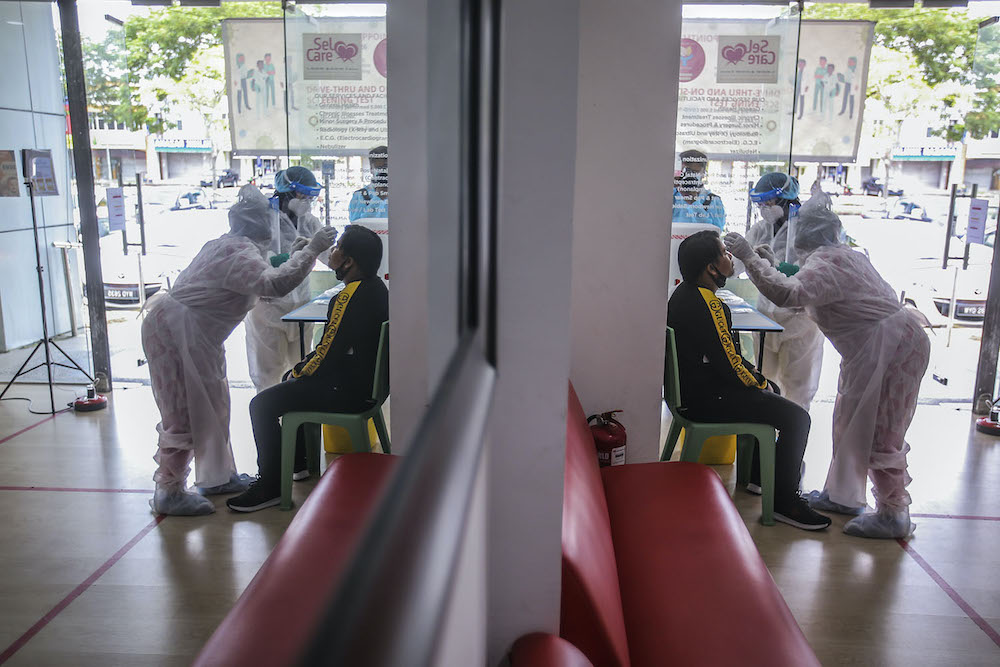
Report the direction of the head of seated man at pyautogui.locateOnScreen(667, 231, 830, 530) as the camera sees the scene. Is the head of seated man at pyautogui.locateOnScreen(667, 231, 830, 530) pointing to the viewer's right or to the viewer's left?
to the viewer's right

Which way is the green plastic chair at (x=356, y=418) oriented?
to the viewer's left

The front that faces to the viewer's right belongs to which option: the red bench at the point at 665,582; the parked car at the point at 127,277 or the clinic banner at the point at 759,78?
the red bench

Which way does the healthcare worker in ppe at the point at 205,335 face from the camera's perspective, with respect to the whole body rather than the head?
to the viewer's right

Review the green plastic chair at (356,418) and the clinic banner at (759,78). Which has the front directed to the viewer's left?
the green plastic chair

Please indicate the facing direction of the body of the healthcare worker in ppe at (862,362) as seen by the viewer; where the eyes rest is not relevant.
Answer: to the viewer's left

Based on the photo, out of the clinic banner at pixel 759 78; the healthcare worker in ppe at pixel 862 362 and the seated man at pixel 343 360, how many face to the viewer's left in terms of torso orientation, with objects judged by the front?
2

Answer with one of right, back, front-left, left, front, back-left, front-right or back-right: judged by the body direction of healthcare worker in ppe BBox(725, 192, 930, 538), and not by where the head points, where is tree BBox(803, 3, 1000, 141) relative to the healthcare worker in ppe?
right

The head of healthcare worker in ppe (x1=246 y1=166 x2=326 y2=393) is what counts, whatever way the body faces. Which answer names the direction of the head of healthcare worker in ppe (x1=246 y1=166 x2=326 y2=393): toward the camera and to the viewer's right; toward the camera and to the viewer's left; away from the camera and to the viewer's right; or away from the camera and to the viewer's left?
toward the camera and to the viewer's right
